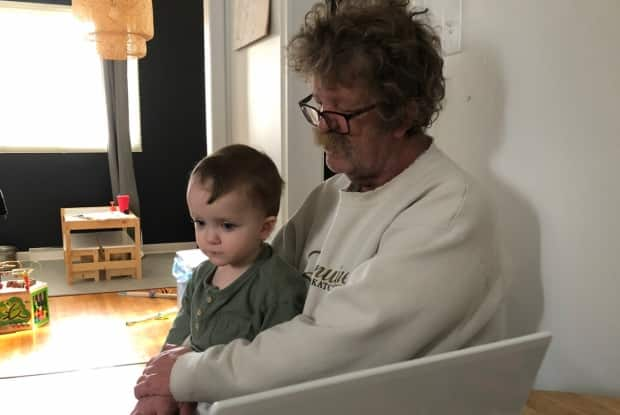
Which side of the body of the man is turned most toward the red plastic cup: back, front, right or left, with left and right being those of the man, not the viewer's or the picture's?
right

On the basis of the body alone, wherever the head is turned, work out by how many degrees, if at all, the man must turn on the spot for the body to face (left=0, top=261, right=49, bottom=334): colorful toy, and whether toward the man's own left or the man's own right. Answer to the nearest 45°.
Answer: approximately 90° to the man's own right

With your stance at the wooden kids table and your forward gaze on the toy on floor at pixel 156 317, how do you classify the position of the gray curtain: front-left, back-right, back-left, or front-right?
back-left

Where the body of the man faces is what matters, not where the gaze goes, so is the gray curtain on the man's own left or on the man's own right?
on the man's own right

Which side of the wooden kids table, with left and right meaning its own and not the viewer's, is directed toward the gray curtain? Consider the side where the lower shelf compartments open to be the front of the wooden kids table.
back

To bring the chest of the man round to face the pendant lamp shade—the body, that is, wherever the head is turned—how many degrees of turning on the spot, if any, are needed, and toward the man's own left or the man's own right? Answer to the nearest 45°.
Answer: approximately 90° to the man's own right

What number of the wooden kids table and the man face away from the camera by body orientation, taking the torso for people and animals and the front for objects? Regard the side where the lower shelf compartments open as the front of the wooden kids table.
0

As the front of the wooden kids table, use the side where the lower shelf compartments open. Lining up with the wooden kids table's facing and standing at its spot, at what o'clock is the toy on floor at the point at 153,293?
The toy on floor is roughly at 11 o'clock from the wooden kids table.

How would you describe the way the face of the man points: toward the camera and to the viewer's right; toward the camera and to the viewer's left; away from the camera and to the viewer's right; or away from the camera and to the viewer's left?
toward the camera and to the viewer's left

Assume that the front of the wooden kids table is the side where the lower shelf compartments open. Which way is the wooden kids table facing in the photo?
toward the camera

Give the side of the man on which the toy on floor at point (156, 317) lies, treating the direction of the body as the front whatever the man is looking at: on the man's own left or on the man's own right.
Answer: on the man's own right
